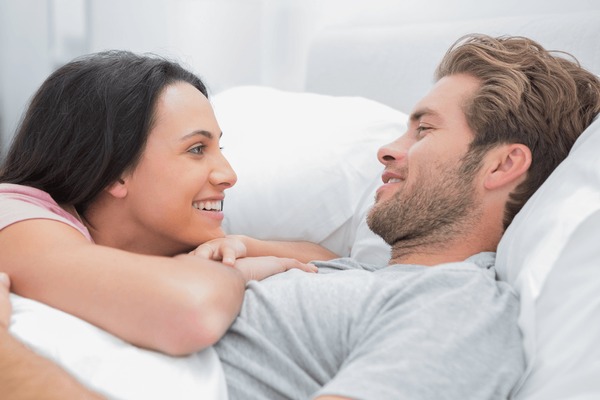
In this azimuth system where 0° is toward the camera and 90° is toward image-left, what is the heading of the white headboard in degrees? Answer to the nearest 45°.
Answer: approximately 45°

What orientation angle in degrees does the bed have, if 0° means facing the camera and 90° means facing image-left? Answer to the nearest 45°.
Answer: approximately 45°

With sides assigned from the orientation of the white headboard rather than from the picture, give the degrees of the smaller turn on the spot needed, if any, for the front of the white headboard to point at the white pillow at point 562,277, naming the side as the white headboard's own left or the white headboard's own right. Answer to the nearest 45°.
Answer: approximately 45° to the white headboard's own left

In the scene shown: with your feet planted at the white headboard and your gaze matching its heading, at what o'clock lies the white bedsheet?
The white bedsheet is roughly at 11 o'clock from the white headboard.
